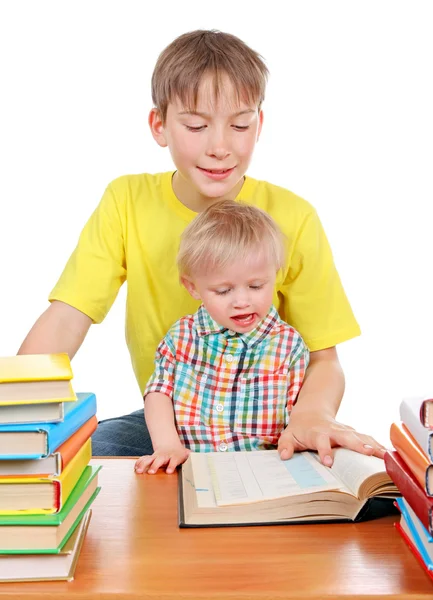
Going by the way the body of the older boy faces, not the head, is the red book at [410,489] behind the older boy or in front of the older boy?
in front

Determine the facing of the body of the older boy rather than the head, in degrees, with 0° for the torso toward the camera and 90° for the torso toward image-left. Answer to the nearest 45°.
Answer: approximately 0°

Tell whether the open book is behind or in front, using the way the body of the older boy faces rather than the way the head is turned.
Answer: in front

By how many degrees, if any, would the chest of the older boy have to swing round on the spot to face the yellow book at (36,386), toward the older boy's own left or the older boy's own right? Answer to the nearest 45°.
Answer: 0° — they already face it
